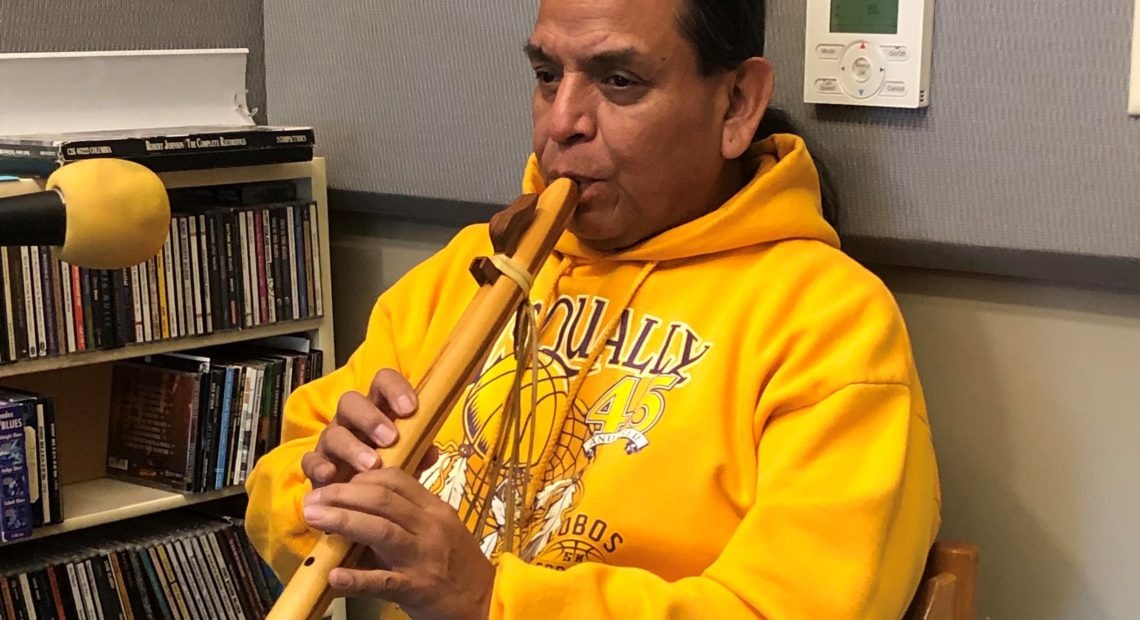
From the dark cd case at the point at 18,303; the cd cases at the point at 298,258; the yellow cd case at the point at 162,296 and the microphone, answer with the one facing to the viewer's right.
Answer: the microphone

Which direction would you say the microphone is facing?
to the viewer's right

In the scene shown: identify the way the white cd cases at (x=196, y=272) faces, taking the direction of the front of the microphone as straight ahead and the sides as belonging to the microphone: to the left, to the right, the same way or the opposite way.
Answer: to the right

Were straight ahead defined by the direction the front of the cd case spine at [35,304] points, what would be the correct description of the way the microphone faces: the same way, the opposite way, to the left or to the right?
to the left

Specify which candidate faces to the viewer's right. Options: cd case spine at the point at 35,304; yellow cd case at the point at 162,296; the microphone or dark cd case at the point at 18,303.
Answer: the microphone
